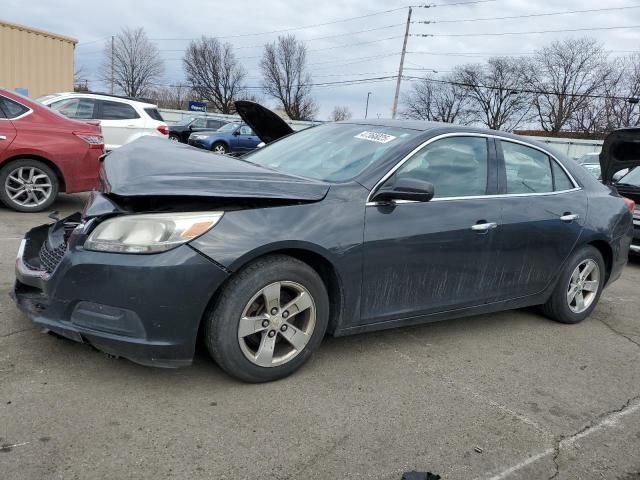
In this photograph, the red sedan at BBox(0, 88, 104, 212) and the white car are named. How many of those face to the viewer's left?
2

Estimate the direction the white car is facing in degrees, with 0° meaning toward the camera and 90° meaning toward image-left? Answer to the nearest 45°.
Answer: approximately 90°

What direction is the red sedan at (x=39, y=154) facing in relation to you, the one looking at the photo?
facing to the left of the viewer

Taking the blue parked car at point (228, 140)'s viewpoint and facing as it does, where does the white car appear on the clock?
The white car is roughly at 11 o'clock from the blue parked car.

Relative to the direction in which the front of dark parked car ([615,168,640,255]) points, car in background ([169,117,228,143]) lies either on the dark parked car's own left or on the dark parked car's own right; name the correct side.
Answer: on the dark parked car's own right

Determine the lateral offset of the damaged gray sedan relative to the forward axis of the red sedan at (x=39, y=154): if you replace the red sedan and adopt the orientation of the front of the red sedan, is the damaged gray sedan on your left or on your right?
on your left

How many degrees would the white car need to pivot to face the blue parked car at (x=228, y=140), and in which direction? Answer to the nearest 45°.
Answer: approximately 135° to its right

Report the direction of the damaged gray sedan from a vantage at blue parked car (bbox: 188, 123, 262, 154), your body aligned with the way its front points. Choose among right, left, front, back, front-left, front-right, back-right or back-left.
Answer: front-left
